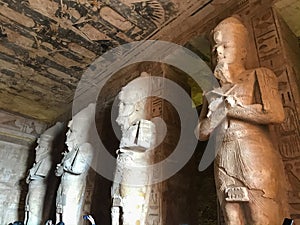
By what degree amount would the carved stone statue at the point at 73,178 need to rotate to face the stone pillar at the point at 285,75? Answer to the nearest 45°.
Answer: approximately 135° to its left

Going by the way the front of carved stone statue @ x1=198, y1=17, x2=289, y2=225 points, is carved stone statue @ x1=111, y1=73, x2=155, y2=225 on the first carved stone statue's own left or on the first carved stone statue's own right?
on the first carved stone statue's own right

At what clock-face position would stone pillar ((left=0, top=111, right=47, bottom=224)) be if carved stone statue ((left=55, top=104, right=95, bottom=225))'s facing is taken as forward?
The stone pillar is roughly at 2 o'clock from the carved stone statue.

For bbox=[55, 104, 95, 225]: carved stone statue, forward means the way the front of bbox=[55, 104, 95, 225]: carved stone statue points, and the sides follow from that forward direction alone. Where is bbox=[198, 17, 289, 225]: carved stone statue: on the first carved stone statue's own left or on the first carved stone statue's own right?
on the first carved stone statue's own left

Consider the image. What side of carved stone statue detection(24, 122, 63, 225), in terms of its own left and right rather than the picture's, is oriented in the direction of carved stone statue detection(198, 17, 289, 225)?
left

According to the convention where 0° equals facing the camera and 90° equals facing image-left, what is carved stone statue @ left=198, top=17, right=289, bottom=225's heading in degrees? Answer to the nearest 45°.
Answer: approximately 45°

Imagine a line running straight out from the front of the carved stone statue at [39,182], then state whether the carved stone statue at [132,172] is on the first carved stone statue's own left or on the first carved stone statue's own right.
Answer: on the first carved stone statue's own left

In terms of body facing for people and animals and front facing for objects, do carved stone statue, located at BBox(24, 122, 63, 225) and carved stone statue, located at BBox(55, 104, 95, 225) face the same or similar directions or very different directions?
same or similar directions
